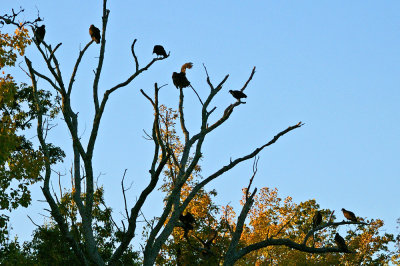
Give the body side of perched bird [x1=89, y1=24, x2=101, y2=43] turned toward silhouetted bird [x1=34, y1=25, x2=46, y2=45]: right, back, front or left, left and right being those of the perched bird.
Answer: front

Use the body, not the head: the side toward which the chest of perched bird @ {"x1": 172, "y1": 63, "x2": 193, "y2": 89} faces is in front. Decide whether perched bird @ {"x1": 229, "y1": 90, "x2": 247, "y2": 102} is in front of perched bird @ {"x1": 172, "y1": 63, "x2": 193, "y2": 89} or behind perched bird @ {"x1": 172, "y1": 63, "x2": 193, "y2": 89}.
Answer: in front

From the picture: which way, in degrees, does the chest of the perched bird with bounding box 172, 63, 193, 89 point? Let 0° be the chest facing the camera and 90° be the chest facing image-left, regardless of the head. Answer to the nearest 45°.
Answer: approximately 270°

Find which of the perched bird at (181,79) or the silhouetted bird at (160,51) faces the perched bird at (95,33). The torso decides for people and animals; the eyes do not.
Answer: the silhouetted bird

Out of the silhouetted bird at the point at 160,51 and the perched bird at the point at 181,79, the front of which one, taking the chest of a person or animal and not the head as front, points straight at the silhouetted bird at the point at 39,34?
the silhouetted bird at the point at 160,51

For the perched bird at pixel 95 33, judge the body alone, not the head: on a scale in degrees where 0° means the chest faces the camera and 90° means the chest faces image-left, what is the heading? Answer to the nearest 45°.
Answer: approximately 90°

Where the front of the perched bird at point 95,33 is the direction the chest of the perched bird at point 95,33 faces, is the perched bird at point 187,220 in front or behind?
behind

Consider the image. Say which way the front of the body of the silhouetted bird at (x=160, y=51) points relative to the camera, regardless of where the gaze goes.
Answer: to the viewer's left
